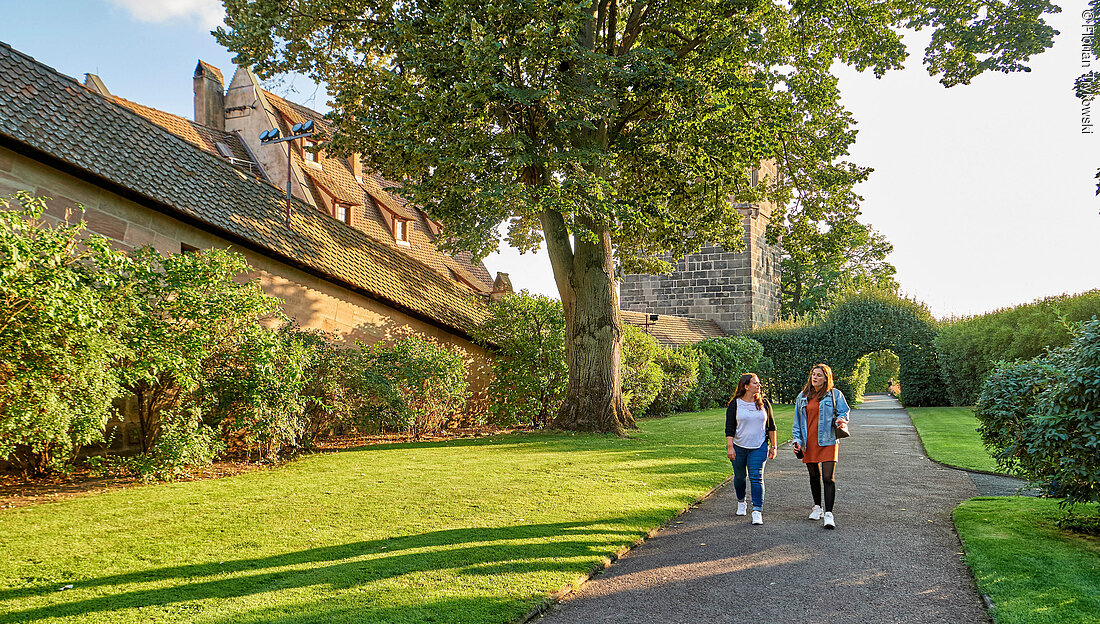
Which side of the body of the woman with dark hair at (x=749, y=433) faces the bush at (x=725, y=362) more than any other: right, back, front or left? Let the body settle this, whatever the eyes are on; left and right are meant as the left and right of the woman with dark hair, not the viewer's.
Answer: back

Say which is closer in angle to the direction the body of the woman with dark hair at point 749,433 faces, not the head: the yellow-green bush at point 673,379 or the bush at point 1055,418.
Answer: the bush

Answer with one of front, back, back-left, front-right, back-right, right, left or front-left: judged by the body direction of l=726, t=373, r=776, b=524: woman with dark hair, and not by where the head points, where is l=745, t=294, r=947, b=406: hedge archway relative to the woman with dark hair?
back

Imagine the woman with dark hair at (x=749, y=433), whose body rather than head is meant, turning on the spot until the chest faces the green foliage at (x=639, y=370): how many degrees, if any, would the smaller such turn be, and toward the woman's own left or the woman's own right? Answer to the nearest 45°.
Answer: approximately 180°

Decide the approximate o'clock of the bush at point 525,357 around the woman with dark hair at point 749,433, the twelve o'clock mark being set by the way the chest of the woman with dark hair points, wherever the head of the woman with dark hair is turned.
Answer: The bush is roughly at 5 o'clock from the woman with dark hair.

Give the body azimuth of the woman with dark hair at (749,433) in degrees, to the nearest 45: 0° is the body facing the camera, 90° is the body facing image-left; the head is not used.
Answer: approximately 0°

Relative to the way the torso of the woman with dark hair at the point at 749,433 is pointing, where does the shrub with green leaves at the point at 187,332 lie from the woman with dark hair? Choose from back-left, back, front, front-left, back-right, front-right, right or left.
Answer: right

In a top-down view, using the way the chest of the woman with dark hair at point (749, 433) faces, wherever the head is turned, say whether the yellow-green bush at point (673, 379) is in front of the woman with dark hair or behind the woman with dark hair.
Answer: behind

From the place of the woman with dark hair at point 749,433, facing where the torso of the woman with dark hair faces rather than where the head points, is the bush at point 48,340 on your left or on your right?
on your right

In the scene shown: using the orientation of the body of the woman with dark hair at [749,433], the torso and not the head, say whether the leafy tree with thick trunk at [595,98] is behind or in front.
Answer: behind

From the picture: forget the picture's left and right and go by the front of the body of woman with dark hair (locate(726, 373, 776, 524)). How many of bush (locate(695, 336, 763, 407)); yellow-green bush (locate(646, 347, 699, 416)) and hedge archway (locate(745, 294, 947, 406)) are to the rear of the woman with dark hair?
3
